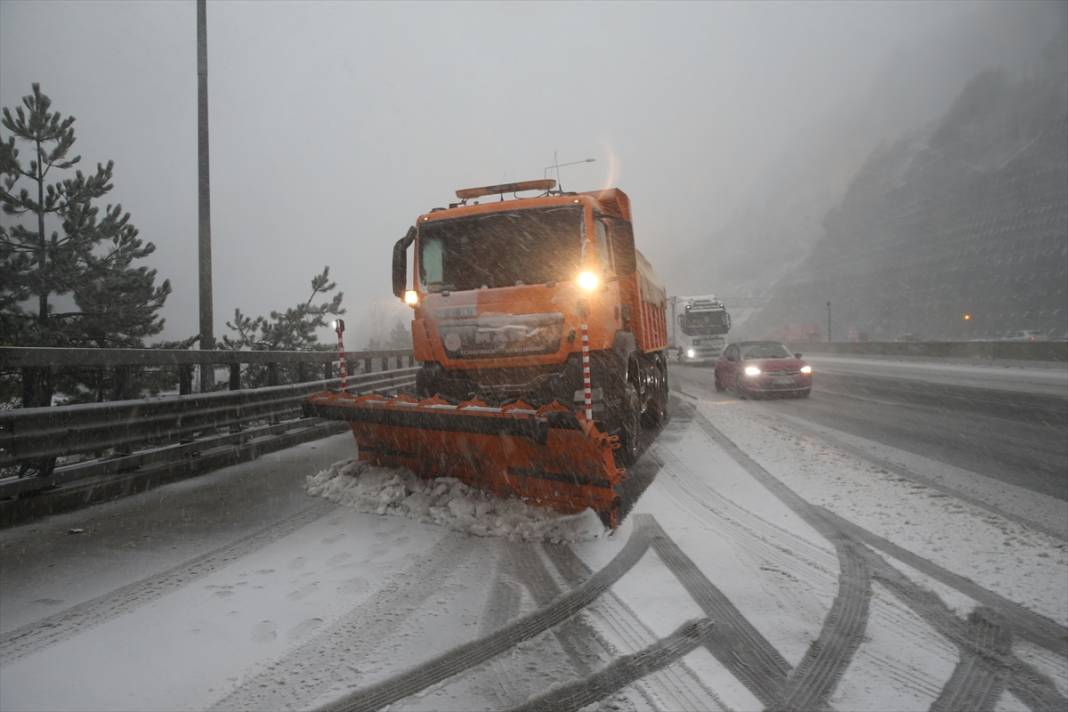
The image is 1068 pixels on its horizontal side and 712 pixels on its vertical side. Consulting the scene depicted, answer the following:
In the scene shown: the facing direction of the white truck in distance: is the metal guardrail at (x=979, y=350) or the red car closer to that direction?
the red car

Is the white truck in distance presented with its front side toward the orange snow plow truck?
yes

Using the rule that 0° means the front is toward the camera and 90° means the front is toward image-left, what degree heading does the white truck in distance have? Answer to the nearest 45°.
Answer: approximately 0°

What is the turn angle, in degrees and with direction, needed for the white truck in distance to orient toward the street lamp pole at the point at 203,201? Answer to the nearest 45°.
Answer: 0° — it already faces it

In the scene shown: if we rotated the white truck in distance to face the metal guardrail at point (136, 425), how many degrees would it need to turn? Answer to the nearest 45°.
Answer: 0° — it already faces it

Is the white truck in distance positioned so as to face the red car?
yes

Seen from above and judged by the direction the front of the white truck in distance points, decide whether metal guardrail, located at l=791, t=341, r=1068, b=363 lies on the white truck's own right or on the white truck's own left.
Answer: on the white truck's own left
